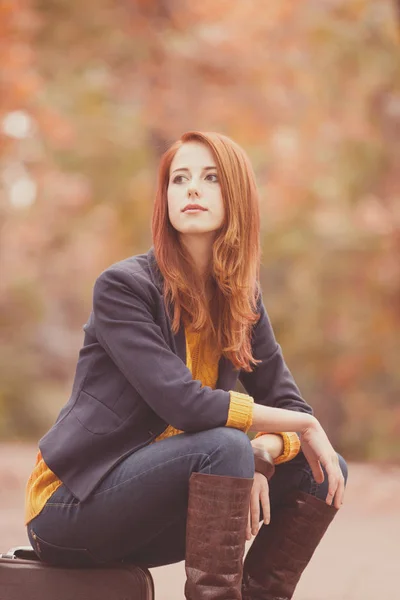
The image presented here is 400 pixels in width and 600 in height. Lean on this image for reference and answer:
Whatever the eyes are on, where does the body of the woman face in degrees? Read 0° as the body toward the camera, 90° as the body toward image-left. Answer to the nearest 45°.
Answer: approximately 315°
